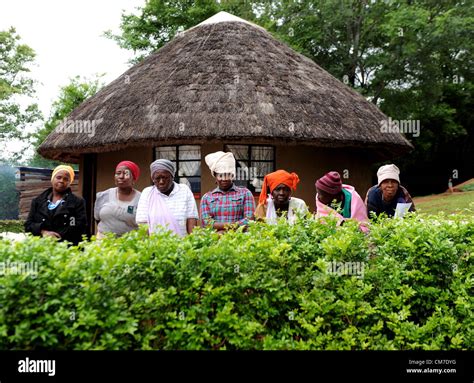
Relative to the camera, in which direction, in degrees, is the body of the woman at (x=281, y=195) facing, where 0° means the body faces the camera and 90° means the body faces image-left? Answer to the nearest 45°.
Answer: approximately 0°

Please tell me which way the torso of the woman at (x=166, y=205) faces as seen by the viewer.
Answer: toward the camera

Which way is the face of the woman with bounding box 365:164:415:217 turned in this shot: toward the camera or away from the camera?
toward the camera

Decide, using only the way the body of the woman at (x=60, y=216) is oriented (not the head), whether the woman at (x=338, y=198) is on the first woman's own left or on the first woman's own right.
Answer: on the first woman's own left

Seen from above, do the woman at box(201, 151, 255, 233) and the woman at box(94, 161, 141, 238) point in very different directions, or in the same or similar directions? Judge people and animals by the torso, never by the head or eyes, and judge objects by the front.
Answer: same or similar directions

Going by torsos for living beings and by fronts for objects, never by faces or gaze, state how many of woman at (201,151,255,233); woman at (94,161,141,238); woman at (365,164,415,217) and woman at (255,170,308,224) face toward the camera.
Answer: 4

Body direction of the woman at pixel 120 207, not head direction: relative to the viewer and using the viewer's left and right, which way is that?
facing the viewer

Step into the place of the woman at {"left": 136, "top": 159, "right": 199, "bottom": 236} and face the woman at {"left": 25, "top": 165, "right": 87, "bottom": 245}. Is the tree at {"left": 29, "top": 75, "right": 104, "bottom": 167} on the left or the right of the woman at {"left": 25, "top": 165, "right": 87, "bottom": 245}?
right

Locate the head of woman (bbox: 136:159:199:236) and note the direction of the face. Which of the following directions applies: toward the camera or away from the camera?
toward the camera

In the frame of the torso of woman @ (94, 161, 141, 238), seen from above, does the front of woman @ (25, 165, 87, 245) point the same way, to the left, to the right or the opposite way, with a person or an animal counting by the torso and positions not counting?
the same way

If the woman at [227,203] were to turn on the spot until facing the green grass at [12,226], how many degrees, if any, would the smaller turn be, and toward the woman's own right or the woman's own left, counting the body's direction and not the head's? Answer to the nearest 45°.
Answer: approximately 135° to the woman's own right

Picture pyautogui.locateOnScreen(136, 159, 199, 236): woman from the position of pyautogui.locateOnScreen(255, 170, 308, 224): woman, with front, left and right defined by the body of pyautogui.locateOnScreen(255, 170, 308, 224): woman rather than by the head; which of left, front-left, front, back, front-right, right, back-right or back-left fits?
right

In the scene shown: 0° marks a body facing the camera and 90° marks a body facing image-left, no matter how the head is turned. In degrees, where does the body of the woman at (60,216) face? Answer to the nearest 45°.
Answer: approximately 0°

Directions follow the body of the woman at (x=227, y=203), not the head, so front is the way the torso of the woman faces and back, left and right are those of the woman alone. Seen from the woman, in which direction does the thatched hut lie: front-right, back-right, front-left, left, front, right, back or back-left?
back
